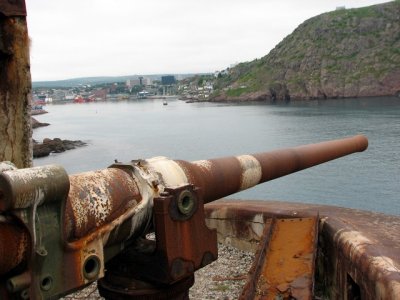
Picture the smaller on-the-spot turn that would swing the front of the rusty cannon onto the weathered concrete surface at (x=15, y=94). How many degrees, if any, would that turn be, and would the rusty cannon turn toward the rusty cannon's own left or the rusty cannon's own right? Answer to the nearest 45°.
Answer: approximately 90° to the rusty cannon's own left

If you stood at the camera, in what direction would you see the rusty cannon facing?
facing away from the viewer and to the right of the viewer
